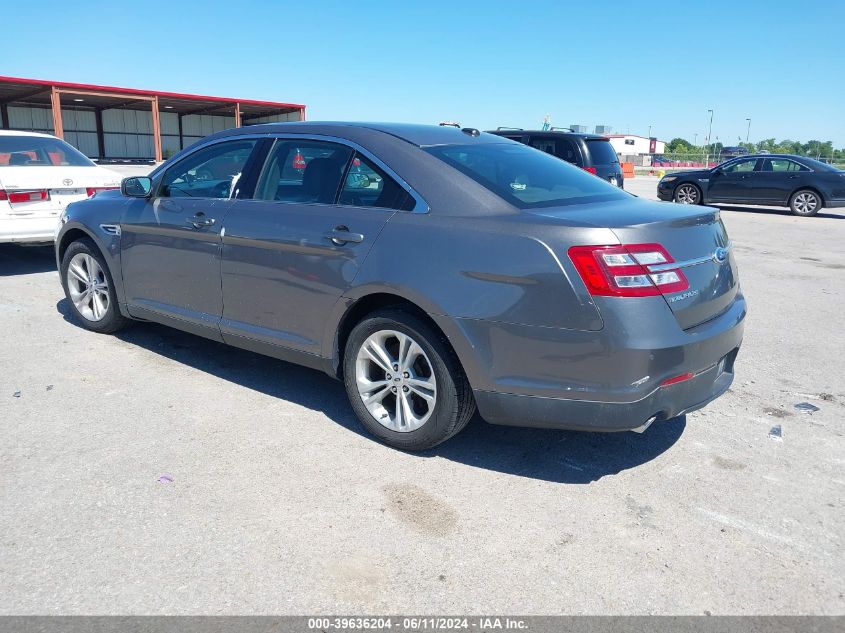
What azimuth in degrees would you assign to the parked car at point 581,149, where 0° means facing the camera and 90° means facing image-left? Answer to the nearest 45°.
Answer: approximately 135°

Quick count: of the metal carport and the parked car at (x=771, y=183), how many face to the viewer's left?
1

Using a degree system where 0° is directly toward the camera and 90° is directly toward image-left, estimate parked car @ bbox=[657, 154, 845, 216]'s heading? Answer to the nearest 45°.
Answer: approximately 90°

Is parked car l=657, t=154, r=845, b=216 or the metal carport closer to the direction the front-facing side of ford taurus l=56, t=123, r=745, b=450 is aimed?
the metal carport

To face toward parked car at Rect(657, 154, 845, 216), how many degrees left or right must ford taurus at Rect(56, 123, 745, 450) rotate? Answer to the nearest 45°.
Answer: approximately 90° to its right

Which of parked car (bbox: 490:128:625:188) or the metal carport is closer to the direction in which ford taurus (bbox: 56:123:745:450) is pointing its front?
the metal carport

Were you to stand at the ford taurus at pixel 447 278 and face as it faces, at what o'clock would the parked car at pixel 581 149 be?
The parked car is roughly at 2 o'clock from the ford taurus.

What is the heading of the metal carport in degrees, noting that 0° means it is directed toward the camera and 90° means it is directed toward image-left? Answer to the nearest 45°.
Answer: approximately 315°

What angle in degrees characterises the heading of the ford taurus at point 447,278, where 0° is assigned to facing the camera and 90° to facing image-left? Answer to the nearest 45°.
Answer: approximately 135°

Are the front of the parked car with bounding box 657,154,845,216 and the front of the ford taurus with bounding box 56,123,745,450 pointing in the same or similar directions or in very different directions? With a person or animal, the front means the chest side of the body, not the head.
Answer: same or similar directions
